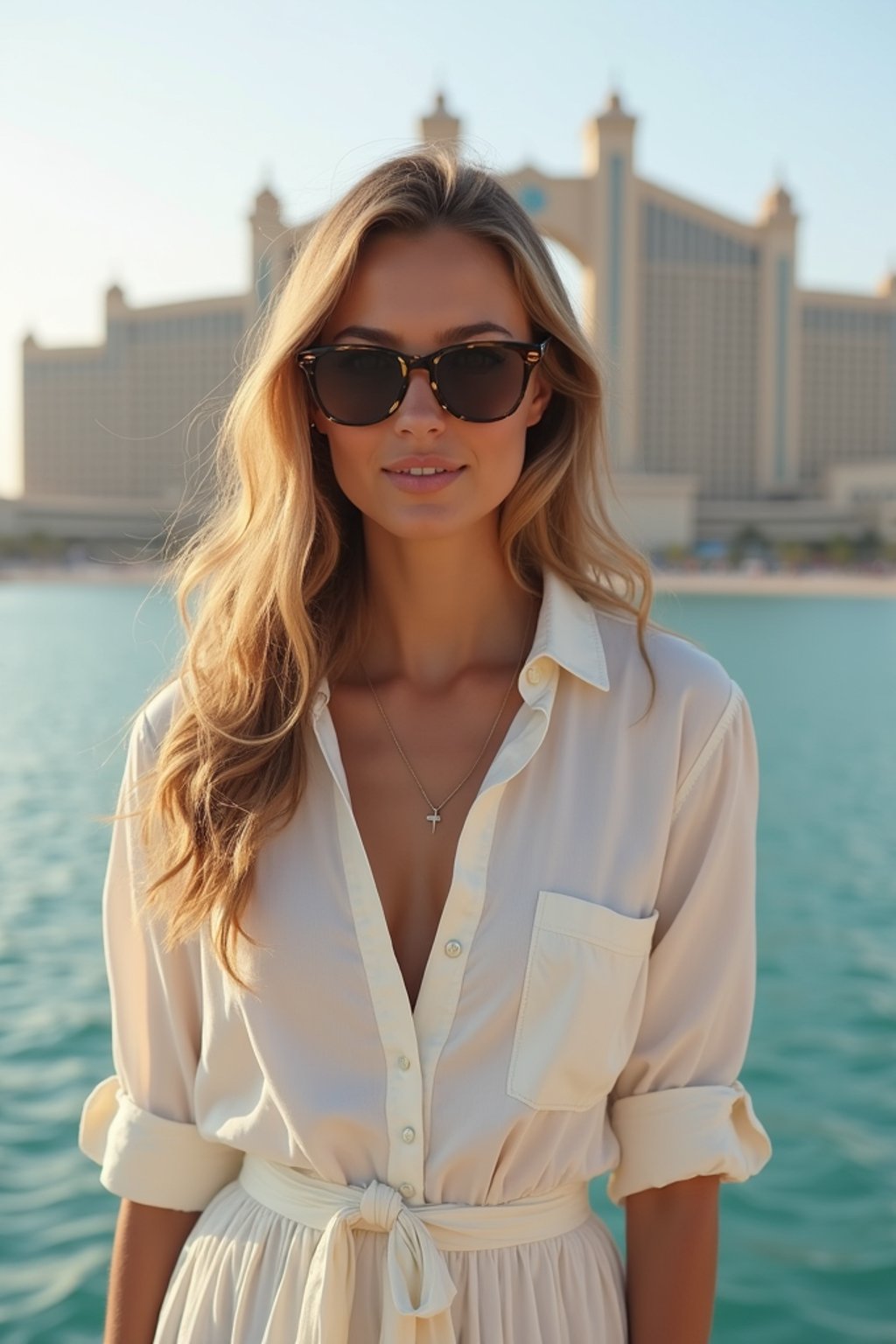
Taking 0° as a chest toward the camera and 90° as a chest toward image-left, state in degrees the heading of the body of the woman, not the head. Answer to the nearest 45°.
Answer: approximately 0°
